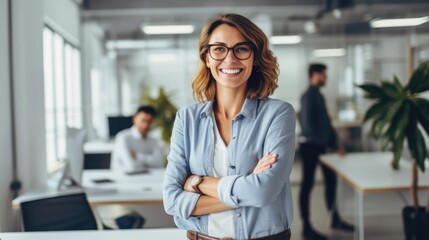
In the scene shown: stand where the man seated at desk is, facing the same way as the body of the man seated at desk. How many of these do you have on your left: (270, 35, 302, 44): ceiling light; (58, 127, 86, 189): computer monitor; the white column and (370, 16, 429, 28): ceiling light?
2

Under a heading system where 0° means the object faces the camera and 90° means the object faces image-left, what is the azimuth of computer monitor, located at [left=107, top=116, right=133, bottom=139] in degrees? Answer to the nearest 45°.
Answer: approximately 0°

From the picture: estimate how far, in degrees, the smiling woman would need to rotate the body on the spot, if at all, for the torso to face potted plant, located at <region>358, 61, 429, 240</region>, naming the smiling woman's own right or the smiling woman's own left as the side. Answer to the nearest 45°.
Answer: approximately 135° to the smiling woman's own left

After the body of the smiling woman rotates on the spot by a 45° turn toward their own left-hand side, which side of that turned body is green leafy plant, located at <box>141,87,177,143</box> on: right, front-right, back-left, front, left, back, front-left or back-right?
back-left

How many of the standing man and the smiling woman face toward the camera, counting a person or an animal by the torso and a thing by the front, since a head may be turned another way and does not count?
1

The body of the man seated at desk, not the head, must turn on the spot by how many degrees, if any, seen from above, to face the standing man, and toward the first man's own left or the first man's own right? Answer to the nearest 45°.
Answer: approximately 45° to the first man's own left

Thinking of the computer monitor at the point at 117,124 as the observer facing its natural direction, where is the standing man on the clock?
The standing man is roughly at 10 o'clock from the computer monitor.

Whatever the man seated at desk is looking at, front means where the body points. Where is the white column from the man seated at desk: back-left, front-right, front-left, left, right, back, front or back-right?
right

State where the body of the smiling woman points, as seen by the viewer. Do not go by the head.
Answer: toward the camera

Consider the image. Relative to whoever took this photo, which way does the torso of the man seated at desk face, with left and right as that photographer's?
facing the viewer and to the right of the viewer
